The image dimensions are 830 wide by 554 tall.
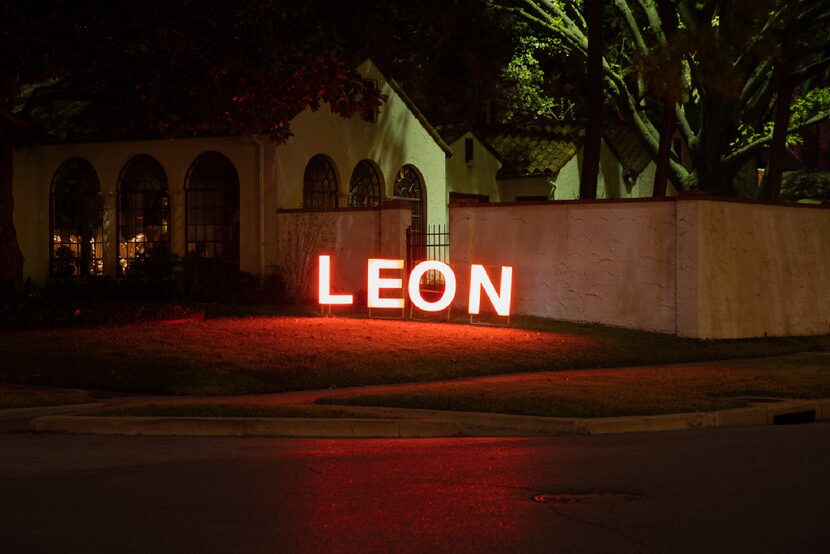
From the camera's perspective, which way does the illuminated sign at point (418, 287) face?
toward the camera

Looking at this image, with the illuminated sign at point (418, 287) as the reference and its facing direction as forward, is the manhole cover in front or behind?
in front

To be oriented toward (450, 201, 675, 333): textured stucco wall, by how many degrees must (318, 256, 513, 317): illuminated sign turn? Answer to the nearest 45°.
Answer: approximately 90° to its left

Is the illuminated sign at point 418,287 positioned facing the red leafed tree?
no

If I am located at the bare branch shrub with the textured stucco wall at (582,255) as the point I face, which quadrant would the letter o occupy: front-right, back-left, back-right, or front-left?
front-right

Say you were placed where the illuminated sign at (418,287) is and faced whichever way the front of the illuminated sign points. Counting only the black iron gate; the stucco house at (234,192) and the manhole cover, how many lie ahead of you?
1

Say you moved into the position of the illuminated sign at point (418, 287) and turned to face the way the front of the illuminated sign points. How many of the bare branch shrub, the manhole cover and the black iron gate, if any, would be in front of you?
1

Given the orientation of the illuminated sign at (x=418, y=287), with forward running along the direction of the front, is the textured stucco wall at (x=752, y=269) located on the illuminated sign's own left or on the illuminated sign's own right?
on the illuminated sign's own left

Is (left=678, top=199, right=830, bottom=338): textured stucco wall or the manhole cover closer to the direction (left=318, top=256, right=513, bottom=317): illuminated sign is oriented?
the manhole cover

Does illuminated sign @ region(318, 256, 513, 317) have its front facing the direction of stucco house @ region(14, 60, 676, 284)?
no

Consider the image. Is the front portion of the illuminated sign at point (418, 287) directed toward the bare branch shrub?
no

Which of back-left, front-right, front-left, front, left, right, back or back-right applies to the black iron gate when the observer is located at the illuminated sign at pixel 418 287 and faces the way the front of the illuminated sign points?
back
